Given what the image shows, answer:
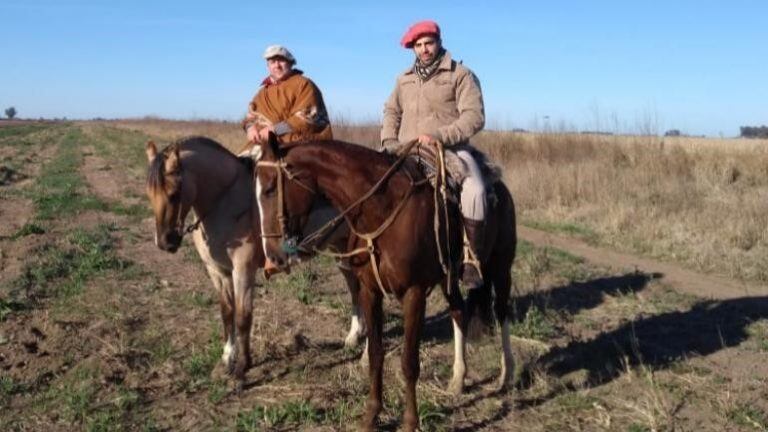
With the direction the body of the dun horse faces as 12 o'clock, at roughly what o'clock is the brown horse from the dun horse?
The brown horse is roughly at 9 o'clock from the dun horse.

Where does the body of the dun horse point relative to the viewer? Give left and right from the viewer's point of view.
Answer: facing the viewer and to the left of the viewer

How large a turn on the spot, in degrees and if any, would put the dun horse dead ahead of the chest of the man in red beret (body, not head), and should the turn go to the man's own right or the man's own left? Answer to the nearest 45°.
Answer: approximately 45° to the man's own right

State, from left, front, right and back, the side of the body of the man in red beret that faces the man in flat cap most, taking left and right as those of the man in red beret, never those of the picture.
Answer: right

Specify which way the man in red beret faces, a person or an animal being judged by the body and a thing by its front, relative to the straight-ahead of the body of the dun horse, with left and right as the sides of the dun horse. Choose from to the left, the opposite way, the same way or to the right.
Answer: the same way

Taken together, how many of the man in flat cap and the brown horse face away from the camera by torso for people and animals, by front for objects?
0

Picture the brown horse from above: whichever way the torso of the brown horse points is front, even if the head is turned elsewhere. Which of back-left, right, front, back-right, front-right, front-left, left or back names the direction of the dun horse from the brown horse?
right

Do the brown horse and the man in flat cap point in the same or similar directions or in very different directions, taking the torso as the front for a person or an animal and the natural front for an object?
same or similar directions

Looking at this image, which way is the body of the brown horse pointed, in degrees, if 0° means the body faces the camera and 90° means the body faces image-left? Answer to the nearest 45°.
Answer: approximately 45°

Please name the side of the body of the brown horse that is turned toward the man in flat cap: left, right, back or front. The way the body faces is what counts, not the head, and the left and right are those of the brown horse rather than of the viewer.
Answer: right

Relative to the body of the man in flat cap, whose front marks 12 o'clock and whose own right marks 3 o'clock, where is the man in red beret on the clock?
The man in red beret is roughly at 9 o'clock from the man in flat cap.

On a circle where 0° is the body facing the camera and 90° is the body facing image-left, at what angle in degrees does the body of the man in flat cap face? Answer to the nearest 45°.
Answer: approximately 45°

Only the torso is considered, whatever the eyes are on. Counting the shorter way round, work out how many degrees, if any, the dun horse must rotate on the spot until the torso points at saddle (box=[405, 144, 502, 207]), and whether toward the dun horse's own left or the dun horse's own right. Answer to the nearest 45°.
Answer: approximately 90° to the dun horse's own left

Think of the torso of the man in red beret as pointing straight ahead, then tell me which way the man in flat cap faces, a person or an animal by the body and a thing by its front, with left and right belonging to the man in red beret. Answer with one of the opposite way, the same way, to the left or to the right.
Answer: the same way

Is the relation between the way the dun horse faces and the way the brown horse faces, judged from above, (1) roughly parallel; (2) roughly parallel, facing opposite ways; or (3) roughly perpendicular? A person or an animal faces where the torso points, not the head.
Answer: roughly parallel
